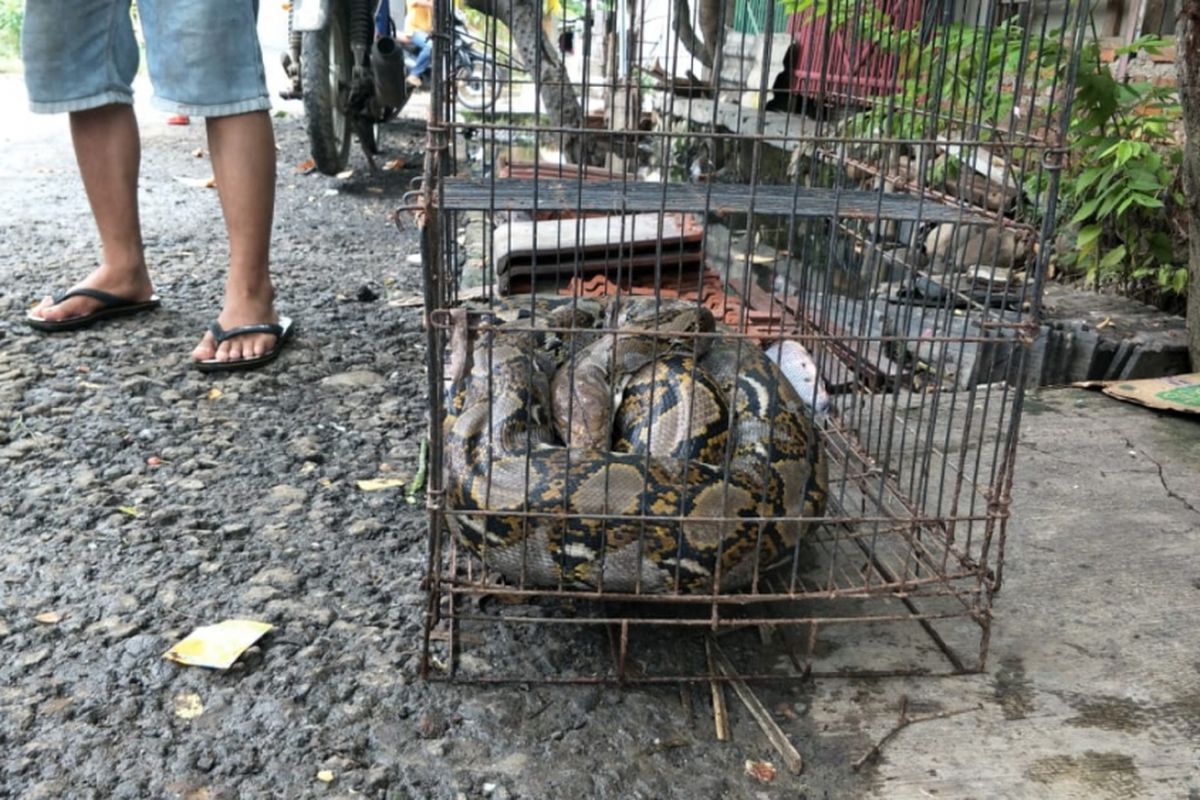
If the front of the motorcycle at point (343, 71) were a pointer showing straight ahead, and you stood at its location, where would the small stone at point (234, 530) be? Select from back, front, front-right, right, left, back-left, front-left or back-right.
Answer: back

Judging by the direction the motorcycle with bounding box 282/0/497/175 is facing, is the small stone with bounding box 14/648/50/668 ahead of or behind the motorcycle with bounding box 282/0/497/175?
behind

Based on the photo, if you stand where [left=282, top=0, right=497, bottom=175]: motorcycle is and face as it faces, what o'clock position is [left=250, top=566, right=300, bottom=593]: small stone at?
The small stone is roughly at 6 o'clock from the motorcycle.

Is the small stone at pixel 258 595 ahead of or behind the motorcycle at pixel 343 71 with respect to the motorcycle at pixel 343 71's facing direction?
behind

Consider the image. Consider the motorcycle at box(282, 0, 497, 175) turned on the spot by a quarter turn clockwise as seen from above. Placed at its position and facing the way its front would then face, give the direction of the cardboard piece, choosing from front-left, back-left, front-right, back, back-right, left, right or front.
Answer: front-right

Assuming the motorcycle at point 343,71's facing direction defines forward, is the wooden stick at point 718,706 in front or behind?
behind

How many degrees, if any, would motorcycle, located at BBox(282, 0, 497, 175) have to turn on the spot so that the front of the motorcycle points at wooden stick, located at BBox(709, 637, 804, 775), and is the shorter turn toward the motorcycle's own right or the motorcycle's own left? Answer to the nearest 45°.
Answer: approximately 180°

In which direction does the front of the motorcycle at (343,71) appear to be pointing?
away from the camera

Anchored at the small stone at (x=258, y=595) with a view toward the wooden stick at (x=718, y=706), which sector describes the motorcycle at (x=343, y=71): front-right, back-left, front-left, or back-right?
back-left
